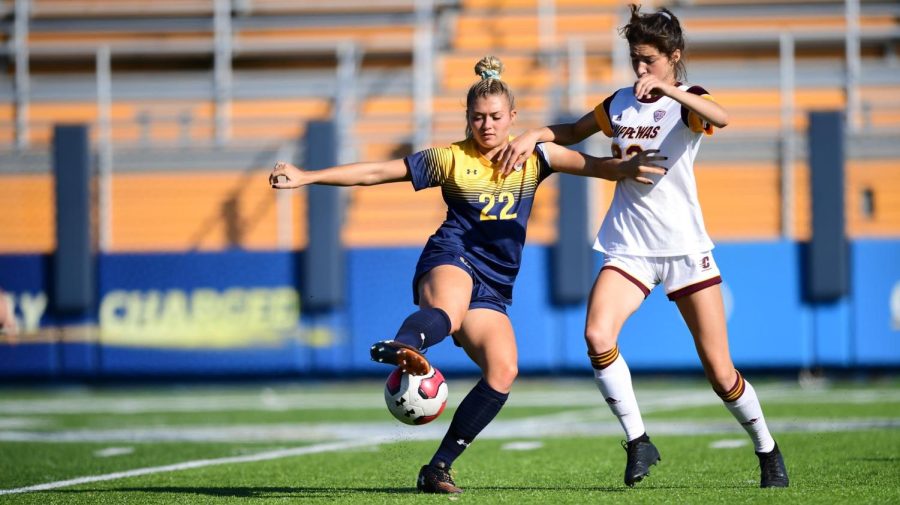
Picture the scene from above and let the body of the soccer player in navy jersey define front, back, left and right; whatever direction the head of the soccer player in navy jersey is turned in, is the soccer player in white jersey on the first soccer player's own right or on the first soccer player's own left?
on the first soccer player's own left
